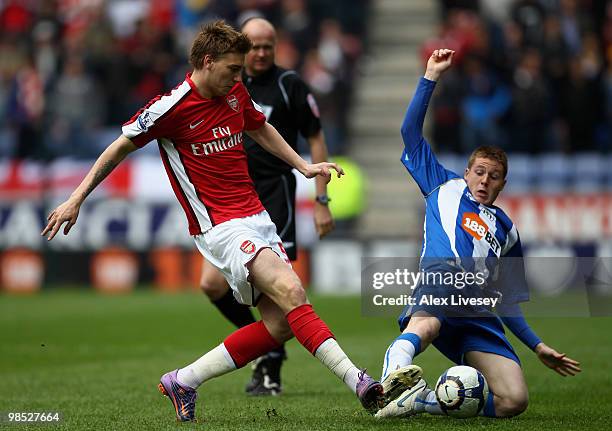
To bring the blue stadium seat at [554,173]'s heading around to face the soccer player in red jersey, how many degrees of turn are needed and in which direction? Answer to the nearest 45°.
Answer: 0° — it already faces them

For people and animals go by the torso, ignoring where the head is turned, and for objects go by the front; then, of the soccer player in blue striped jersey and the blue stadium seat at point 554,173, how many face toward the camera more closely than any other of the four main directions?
2

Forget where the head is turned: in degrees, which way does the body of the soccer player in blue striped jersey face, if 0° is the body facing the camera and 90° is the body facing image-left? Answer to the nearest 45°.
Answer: approximately 0°

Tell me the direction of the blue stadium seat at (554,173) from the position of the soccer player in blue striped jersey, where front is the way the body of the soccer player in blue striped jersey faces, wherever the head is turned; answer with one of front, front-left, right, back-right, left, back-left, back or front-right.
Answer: back

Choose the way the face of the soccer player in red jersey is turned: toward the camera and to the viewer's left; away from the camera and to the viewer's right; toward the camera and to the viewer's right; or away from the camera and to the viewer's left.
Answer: toward the camera and to the viewer's right

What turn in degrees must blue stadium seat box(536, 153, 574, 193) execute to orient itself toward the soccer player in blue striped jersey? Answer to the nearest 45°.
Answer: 0° — it already faces them

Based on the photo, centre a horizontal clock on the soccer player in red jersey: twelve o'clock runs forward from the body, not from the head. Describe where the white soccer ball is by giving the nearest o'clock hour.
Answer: The white soccer ball is roughly at 11 o'clock from the soccer player in red jersey.

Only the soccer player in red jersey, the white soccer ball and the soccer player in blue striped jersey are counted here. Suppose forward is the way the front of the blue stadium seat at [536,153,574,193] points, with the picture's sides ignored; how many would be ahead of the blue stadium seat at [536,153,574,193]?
3
